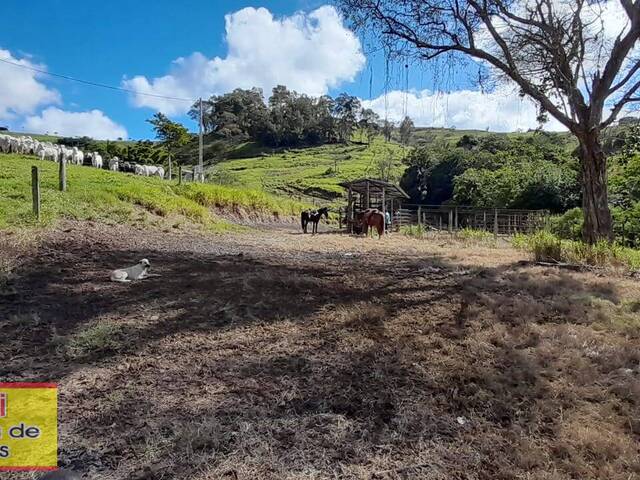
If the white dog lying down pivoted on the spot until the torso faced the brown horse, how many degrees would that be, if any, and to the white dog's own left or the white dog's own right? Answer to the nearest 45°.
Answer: approximately 45° to the white dog's own left

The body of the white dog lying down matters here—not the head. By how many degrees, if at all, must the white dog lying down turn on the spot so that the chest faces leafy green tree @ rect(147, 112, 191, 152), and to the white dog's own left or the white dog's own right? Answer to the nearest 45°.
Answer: approximately 90° to the white dog's own left

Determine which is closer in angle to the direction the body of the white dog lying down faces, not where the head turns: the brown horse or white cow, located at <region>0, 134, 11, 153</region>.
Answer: the brown horse

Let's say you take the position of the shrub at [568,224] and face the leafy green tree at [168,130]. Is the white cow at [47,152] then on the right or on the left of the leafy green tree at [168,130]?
left

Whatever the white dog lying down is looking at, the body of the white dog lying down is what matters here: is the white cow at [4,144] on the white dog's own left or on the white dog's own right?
on the white dog's own left

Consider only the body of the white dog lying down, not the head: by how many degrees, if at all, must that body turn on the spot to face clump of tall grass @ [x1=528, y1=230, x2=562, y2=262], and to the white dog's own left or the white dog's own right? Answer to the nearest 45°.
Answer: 0° — it already faces it

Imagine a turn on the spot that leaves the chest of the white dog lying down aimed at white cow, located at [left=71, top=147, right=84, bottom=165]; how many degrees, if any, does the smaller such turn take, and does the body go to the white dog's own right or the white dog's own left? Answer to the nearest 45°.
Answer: approximately 90° to the white dog's own left

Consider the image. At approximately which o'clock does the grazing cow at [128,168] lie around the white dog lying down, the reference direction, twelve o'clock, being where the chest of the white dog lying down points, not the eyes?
The grazing cow is roughly at 9 o'clock from the white dog lying down.

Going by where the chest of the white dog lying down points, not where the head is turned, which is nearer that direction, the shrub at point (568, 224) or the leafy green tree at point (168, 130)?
the shrub

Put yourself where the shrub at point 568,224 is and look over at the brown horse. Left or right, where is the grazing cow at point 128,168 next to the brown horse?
right

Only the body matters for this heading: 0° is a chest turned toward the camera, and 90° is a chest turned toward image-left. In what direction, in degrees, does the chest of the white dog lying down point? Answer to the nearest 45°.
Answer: approximately 270°
